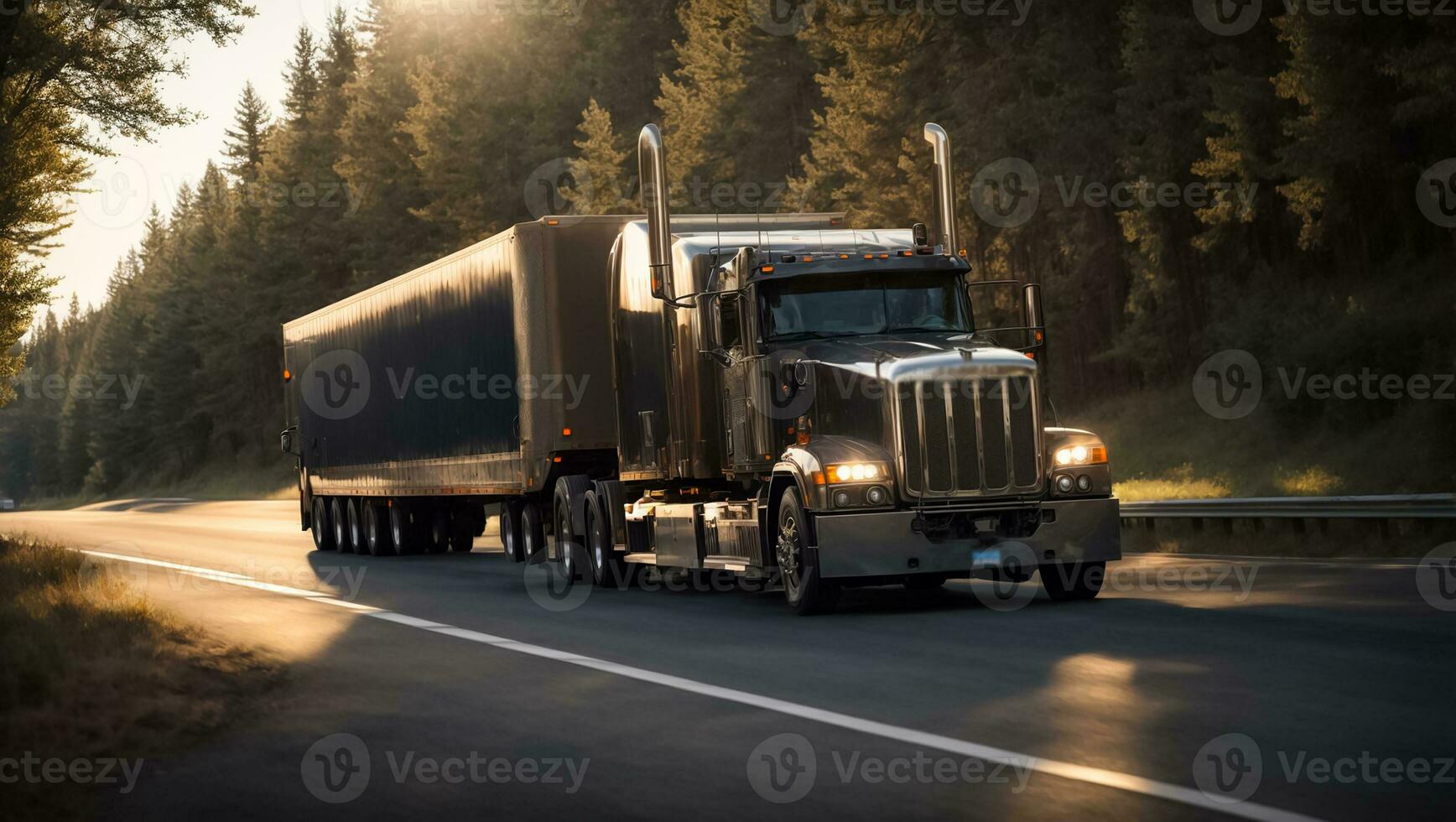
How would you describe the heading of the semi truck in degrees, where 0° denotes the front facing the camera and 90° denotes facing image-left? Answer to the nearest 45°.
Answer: approximately 315°
